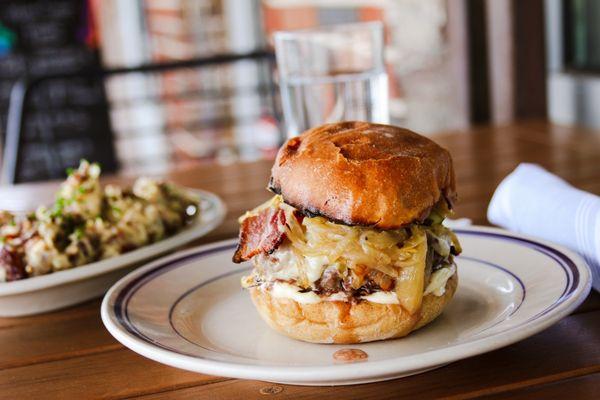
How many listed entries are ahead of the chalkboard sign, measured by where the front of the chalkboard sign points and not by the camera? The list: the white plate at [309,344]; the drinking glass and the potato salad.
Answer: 3

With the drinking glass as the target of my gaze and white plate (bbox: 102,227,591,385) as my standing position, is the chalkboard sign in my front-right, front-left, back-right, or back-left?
front-left

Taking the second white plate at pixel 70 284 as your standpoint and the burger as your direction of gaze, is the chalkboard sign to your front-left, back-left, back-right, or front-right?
back-left

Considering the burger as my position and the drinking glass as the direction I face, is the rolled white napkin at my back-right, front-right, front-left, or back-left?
front-right

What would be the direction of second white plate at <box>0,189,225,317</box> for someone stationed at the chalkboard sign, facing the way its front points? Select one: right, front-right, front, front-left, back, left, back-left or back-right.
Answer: front

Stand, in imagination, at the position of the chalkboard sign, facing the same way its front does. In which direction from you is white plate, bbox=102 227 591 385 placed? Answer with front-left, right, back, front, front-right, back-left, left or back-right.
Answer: front

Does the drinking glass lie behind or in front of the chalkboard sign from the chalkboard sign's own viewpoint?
in front

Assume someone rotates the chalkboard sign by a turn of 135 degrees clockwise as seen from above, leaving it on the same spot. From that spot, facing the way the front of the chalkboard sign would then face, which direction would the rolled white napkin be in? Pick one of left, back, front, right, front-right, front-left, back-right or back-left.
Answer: back-left

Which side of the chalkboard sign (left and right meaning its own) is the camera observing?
front

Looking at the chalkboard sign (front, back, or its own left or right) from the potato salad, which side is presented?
front

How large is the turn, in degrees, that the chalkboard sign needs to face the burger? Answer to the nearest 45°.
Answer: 0° — it already faces it

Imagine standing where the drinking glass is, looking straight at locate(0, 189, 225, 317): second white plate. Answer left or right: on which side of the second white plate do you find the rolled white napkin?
left
